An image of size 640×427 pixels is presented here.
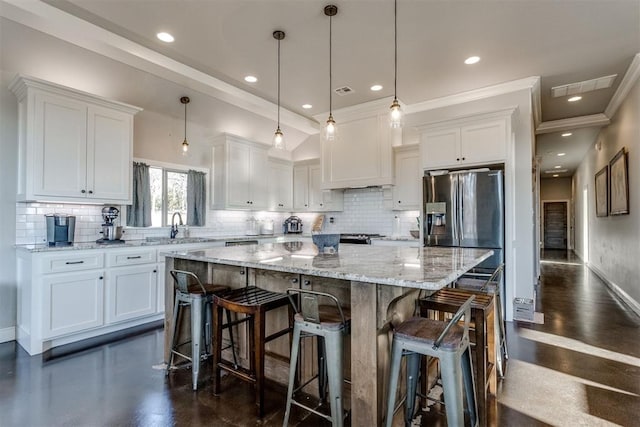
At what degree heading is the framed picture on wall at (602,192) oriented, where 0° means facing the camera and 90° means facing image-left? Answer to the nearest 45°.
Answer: approximately 90°

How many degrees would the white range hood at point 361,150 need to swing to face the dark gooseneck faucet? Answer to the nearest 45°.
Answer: approximately 45° to its right

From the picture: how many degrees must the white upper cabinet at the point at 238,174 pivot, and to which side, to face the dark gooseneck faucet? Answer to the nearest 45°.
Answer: approximately 90° to its right

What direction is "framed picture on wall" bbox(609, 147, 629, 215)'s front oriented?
to the viewer's left

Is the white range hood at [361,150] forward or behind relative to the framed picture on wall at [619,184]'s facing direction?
forward

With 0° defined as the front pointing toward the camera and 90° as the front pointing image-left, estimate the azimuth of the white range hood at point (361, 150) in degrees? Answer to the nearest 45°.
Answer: approximately 45°

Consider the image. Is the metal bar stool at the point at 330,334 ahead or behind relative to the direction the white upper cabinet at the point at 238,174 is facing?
ahead

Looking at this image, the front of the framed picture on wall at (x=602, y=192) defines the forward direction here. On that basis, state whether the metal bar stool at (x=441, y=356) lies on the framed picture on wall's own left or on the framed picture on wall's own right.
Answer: on the framed picture on wall's own left

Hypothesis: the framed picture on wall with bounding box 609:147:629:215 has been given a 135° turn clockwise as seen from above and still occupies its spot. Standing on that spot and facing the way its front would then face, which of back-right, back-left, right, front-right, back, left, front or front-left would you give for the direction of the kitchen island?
back-right

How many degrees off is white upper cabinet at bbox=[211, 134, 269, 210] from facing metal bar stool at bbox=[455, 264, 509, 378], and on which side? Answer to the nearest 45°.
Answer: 0° — it already faces it
